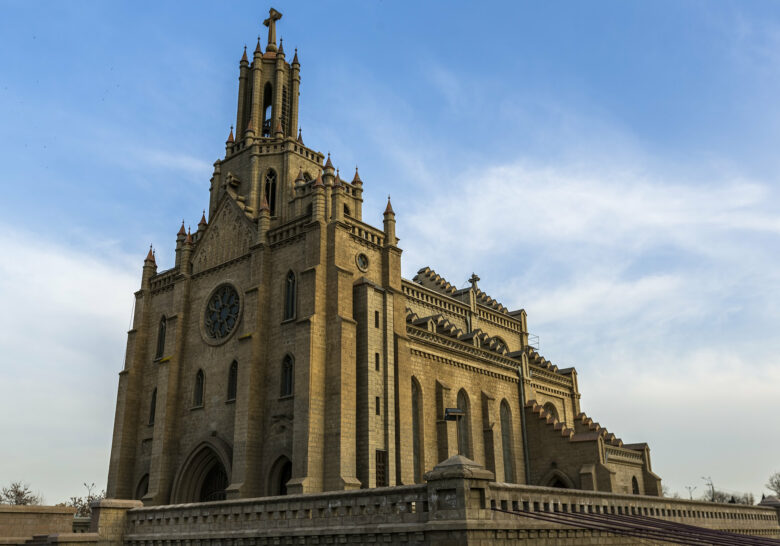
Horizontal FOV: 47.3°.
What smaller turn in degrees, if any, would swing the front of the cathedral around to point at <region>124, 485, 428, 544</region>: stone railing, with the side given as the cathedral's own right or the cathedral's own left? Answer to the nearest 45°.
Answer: approximately 45° to the cathedral's own left

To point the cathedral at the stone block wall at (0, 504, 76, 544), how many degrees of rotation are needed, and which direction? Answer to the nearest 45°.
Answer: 0° — it already faces it

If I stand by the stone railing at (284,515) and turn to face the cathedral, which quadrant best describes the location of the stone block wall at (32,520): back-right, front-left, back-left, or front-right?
front-left

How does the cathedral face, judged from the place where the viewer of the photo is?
facing the viewer and to the left of the viewer

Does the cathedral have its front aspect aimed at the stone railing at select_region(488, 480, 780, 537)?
no

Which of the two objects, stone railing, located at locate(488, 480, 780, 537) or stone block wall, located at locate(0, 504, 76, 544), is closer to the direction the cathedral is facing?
the stone block wall
